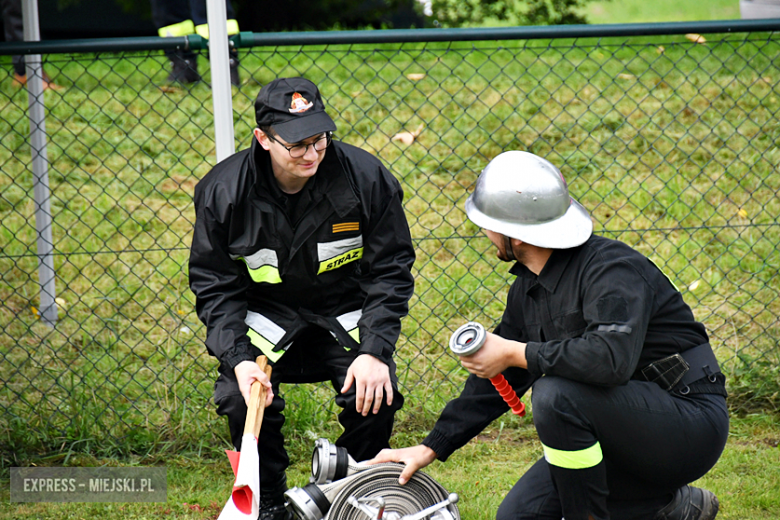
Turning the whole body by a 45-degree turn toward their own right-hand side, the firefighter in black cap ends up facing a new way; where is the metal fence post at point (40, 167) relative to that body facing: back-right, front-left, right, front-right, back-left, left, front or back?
right

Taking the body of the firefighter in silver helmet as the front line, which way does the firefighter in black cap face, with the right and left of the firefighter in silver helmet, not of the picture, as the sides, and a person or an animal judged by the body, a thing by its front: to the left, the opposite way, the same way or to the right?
to the left

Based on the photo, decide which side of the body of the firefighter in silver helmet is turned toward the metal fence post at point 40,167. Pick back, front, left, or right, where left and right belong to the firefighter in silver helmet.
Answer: front

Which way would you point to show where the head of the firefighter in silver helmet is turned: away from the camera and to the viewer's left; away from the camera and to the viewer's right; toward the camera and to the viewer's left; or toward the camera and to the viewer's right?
away from the camera and to the viewer's left

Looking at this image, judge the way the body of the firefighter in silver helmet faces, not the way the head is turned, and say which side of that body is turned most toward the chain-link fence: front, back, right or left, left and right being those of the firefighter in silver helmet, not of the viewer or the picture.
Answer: right

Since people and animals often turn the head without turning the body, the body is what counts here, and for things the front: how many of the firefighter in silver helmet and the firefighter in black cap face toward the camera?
1

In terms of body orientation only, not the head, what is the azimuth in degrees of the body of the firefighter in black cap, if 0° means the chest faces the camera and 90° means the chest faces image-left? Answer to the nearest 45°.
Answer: approximately 0°

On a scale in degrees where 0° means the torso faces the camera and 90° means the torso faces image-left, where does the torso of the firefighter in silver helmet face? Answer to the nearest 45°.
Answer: approximately 90°

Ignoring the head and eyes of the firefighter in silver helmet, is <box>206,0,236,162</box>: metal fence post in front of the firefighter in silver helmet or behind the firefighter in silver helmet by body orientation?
in front
